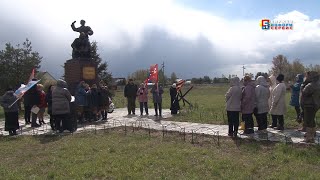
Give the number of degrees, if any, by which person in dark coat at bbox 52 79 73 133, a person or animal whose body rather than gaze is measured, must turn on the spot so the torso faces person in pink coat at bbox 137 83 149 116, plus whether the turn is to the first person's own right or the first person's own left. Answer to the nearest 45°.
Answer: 0° — they already face them

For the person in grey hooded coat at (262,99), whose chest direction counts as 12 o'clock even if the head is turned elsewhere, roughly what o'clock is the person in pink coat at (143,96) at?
The person in pink coat is roughly at 12 o'clock from the person in grey hooded coat.

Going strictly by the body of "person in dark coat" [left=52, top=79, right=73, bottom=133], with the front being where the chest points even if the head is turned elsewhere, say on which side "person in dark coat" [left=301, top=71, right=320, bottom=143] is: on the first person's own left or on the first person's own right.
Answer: on the first person's own right

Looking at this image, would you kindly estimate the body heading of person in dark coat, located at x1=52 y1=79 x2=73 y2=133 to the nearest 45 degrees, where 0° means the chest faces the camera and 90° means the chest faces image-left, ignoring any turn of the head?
approximately 225°

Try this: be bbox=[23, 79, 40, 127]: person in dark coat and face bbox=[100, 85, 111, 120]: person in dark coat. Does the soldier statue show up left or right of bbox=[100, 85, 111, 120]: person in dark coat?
left

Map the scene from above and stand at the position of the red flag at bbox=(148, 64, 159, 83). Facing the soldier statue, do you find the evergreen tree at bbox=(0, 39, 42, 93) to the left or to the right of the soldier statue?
right

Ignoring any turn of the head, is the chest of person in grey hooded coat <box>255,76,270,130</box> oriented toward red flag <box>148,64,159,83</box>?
yes
